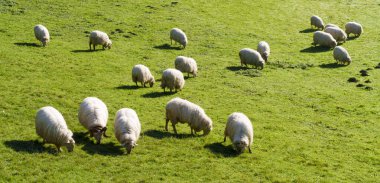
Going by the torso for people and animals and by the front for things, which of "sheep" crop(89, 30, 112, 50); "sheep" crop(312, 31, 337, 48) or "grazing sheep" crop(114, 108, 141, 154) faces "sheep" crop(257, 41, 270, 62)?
"sheep" crop(89, 30, 112, 50)

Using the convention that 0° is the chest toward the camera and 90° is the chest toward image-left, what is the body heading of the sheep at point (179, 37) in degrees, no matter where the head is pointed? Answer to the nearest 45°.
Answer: approximately 315°

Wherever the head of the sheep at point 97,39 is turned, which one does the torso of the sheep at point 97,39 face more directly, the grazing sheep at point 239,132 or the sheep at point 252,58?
the sheep

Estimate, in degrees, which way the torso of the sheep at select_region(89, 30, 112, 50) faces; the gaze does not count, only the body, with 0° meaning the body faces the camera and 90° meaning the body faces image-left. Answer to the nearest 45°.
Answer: approximately 270°

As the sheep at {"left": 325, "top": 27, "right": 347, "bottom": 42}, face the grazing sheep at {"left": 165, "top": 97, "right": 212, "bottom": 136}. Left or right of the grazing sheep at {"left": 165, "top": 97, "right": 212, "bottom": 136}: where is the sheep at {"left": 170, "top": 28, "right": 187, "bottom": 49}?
right

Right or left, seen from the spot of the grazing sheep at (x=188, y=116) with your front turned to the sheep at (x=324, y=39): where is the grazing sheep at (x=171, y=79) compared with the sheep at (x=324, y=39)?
left

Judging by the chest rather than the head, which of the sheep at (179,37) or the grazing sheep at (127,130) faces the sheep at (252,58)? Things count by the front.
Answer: the sheep at (179,37)

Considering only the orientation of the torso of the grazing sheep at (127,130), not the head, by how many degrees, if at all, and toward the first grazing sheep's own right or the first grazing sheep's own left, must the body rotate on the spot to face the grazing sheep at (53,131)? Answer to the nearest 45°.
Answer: approximately 90° to the first grazing sheep's own right

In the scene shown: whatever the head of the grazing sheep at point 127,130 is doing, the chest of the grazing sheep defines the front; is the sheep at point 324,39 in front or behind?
behind
